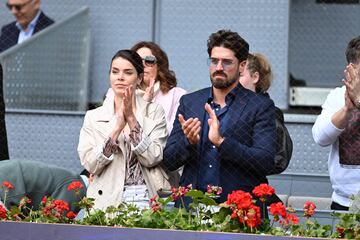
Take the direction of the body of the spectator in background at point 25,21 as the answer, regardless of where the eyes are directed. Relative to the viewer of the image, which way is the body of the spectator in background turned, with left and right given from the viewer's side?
facing the viewer and to the left of the viewer

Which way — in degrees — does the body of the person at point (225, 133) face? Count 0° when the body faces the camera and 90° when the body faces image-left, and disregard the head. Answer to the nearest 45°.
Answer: approximately 45°

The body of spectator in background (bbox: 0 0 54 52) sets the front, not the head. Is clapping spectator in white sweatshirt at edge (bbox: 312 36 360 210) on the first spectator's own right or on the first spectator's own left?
on the first spectator's own left

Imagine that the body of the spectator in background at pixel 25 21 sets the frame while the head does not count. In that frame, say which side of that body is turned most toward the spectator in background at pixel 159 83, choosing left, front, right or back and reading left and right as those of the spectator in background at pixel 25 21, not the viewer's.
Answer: left

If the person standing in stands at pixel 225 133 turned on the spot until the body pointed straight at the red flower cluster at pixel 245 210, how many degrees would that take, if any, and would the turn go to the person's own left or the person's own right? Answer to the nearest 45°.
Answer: approximately 45° to the person's own left

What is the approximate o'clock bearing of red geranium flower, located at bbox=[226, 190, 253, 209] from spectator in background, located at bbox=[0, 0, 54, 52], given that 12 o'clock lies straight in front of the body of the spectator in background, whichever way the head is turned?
The red geranium flower is roughly at 10 o'clock from the spectator in background.

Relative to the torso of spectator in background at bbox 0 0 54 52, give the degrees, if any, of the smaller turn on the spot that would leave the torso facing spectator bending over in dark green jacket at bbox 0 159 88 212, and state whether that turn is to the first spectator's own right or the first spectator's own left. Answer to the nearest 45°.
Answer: approximately 45° to the first spectator's own left

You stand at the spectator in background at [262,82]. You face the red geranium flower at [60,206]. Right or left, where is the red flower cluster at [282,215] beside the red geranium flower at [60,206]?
left

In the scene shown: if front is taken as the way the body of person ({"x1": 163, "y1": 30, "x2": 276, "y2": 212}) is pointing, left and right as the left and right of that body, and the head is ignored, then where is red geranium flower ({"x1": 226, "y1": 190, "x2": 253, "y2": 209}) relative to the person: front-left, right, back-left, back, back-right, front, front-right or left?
front-left

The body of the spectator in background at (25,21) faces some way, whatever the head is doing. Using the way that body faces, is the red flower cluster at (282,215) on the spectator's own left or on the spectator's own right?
on the spectator's own left
